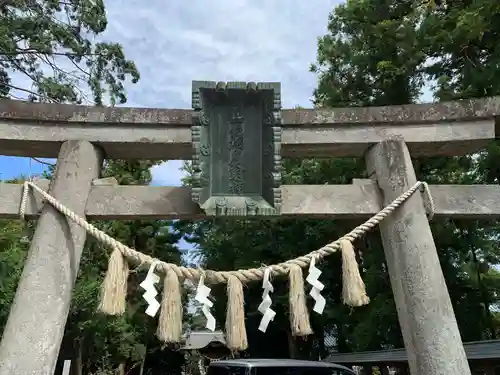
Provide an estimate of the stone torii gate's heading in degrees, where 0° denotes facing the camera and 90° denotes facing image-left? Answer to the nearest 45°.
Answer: approximately 0°

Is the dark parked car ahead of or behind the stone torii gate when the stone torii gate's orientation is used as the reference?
behind
